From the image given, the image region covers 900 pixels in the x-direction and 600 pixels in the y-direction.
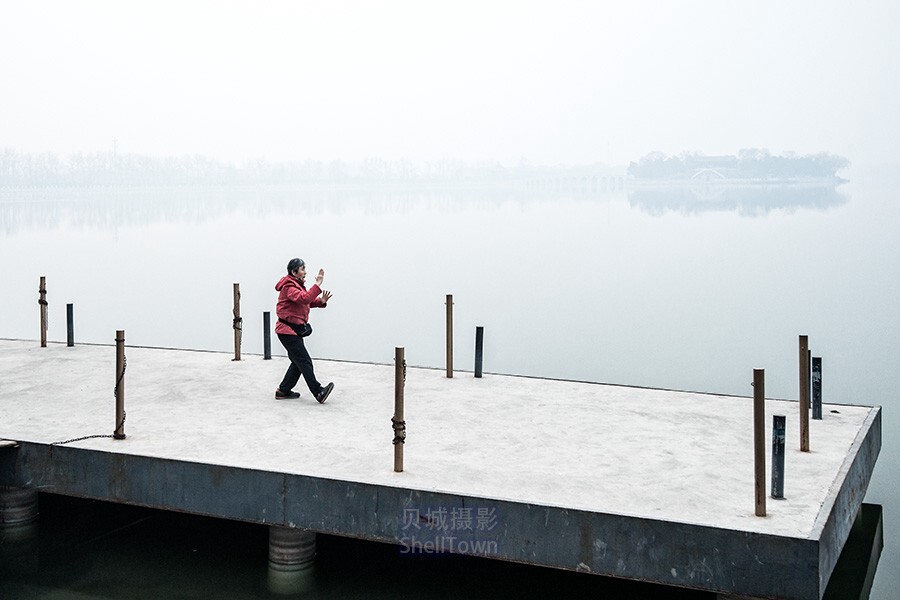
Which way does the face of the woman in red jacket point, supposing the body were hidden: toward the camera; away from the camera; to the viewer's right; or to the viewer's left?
to the viewer's right

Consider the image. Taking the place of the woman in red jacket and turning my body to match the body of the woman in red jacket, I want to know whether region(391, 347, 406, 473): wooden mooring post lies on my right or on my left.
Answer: on my right

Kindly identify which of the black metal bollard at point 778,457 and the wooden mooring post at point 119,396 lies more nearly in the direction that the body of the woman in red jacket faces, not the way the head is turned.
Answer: the black metal bollard

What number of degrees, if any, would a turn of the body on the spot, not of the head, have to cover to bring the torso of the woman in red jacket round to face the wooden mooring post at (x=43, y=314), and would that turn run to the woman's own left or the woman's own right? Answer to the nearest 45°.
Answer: approximately 135° to the woman's own left

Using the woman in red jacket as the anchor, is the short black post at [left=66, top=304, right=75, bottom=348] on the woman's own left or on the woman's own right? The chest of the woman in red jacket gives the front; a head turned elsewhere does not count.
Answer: on the woman's own left

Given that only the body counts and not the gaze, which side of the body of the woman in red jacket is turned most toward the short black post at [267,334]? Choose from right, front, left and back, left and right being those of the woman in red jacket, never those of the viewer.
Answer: left

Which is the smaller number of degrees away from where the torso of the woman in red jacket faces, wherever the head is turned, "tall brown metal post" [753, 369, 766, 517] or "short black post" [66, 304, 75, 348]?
the tall brown metal post

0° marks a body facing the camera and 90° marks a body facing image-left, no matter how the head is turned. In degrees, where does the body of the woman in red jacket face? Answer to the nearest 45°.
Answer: approximately 270°

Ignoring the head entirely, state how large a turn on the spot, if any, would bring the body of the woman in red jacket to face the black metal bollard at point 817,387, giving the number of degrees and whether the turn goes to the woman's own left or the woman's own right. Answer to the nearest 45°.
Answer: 0° — they already face it
